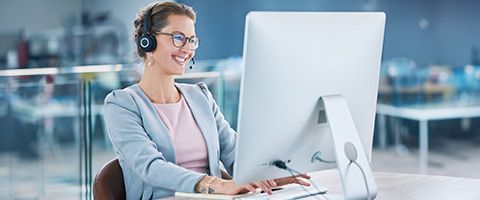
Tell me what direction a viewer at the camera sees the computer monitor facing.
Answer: facing away from the viewer and to the left of the viewer

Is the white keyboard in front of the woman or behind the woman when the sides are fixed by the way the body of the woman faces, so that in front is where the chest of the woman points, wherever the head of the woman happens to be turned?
in front

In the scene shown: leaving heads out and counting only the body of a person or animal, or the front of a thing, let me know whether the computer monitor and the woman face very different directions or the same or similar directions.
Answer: very different directions

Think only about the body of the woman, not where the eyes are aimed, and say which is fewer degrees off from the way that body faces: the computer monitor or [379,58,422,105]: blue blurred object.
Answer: the computer monitor

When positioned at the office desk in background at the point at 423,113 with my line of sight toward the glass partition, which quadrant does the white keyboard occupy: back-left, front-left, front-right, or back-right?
front-left

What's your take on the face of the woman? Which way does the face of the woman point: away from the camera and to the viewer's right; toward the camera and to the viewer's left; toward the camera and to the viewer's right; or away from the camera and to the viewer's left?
toward the camera and to the viewer's right

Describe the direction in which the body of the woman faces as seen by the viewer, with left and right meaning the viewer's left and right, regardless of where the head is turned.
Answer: facing the viewer and to the right of the viewer

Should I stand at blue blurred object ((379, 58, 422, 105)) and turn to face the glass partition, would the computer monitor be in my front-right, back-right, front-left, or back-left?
front-left

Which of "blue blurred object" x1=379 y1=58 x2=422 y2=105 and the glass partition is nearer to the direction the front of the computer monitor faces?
the glass partition

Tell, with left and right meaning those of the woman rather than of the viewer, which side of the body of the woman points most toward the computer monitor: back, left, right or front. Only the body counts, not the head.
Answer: front

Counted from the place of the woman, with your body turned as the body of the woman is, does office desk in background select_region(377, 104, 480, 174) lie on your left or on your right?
on your left
